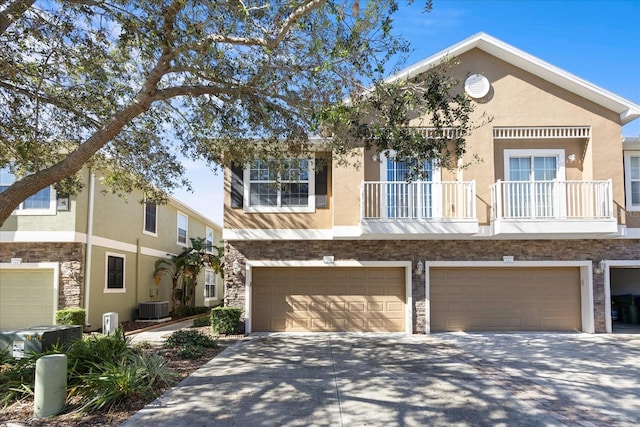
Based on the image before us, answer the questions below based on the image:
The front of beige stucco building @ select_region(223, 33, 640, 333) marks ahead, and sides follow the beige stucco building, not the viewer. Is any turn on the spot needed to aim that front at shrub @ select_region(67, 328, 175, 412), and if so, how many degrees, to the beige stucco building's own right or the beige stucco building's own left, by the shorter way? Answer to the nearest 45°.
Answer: approximately 45° to the beige stucco building's own right

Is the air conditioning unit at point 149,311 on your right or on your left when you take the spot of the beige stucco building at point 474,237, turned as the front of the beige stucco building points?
on your right

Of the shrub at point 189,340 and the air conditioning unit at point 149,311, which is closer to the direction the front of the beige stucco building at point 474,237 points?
the shrub

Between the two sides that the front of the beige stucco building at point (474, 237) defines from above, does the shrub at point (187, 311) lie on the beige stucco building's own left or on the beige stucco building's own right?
on the beige stucco building's own right

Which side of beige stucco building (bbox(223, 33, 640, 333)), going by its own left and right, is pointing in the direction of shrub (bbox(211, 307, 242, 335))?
right

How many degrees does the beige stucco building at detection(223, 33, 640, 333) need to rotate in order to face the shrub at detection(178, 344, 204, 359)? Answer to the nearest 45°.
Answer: approximately 45° to its right

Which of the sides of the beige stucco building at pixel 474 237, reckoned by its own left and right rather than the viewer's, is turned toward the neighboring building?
right

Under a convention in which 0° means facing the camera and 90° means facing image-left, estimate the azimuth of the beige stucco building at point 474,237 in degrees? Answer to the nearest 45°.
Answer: approximately 0°
